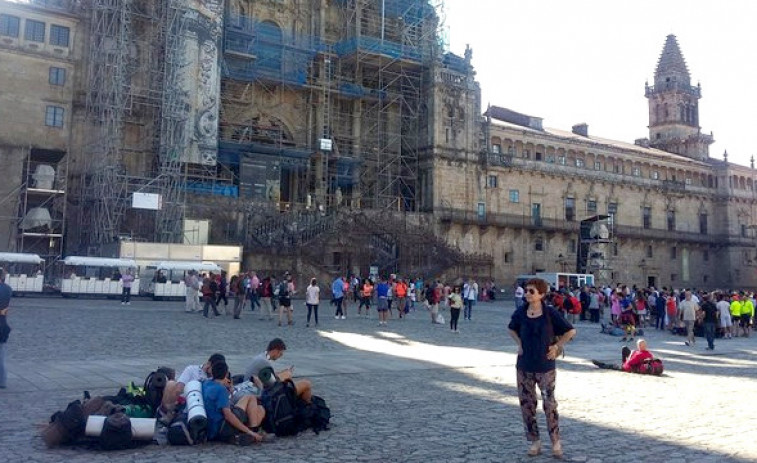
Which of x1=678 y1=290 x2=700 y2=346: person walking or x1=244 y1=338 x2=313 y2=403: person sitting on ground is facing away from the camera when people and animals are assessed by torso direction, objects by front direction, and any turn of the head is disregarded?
the person walking

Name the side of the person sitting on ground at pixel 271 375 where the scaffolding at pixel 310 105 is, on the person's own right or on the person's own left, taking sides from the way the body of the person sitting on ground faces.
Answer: on the person's own left

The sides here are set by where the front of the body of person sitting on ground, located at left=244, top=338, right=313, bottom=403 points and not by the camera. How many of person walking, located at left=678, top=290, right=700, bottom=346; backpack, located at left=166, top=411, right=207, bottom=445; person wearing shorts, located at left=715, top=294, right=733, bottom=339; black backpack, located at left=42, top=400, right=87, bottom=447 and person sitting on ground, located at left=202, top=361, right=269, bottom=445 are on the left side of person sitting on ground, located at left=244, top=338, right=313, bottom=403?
2
